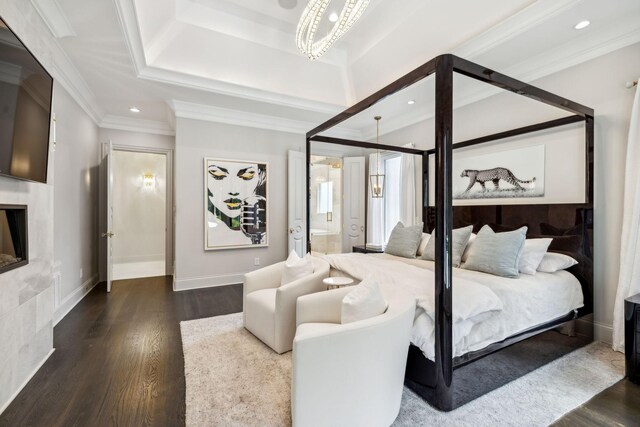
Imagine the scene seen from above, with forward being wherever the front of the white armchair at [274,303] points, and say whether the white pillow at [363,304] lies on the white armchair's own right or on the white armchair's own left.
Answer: on the white armchair's own left

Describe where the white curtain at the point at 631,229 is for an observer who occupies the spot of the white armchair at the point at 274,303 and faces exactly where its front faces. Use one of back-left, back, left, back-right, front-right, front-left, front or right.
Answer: back-left

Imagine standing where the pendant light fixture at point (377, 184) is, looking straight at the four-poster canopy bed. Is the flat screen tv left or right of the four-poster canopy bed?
right

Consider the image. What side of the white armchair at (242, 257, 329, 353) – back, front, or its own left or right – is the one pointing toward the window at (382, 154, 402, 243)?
back

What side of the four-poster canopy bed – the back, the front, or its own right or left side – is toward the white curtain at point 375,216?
right

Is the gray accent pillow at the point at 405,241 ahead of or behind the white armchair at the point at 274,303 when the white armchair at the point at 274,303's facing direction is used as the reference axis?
behind

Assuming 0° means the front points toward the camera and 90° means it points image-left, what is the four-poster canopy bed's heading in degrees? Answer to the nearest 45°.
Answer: approximately 45°

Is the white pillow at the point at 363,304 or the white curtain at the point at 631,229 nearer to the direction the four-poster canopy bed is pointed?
the white pillow

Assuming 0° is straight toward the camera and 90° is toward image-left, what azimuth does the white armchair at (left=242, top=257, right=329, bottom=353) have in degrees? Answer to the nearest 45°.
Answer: approximately 45°

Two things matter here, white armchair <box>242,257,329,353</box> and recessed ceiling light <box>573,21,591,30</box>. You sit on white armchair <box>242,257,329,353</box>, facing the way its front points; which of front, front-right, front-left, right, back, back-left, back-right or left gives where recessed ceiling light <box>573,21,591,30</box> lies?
back-left

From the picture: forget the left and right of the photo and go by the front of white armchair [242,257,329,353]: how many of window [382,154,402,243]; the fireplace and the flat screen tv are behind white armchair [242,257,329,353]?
1

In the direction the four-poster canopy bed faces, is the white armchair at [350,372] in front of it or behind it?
in front
